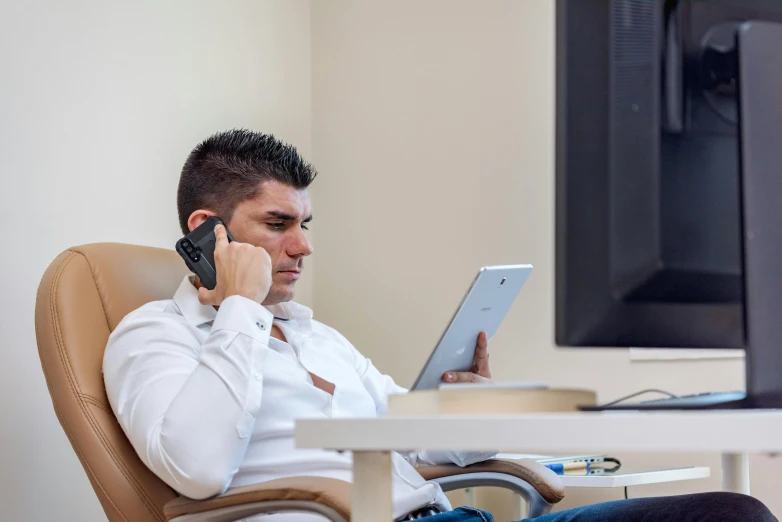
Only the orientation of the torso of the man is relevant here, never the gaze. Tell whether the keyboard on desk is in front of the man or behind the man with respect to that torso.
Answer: in front

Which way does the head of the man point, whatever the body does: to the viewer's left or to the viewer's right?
to the viewer's right

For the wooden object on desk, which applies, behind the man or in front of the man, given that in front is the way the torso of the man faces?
in front

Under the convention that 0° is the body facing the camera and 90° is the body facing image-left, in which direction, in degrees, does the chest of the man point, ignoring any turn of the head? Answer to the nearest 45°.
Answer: approximately 315°
